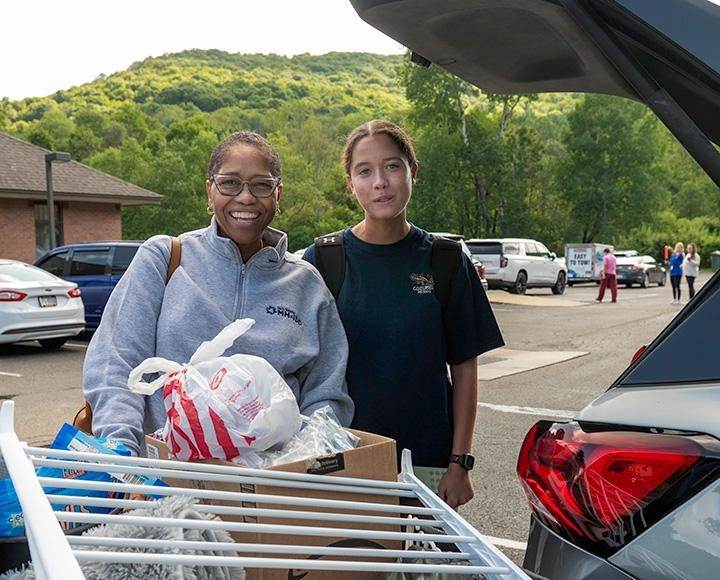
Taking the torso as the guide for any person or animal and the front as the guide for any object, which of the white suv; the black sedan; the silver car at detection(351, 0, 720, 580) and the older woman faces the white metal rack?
the older woman

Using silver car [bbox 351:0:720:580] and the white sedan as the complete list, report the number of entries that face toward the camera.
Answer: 0

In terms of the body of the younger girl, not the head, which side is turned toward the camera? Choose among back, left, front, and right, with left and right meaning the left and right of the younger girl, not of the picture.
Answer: front

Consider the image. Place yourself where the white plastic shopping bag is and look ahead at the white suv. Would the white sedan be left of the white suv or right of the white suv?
left

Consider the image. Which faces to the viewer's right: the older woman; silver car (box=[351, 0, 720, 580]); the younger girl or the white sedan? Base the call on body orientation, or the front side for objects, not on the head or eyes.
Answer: the silver car

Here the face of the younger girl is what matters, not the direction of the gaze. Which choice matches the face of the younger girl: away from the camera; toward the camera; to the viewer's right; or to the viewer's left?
toward the camera

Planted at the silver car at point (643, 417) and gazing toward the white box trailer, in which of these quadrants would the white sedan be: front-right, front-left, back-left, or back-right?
front-left

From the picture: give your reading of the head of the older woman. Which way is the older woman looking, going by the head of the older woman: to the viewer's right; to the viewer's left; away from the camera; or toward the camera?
toward the camera

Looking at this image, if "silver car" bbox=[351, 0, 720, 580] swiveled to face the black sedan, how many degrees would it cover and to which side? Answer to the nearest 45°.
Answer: approximately 90° to its left

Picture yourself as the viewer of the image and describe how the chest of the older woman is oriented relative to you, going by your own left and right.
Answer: facing the viewer

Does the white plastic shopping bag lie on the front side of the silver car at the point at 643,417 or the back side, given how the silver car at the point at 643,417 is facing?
on the back side
